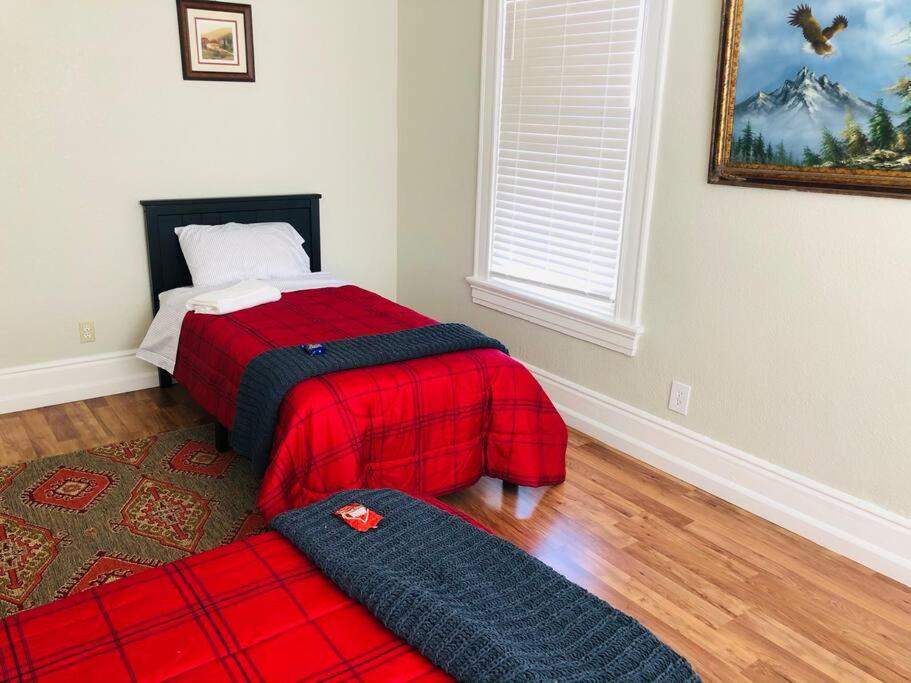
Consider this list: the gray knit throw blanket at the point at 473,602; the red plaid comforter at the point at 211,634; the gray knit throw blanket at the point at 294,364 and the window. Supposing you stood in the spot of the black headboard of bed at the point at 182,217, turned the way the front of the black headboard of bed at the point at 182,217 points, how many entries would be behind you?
0

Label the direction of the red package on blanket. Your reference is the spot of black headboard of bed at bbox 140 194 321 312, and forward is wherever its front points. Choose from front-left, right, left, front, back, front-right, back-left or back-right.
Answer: front-right

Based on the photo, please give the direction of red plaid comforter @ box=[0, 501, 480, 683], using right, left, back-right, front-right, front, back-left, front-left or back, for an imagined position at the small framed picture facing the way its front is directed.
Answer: front-right

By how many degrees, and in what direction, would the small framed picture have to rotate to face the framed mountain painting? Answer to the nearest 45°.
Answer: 0° — it already faces it

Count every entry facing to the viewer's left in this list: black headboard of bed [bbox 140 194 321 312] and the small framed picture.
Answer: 0

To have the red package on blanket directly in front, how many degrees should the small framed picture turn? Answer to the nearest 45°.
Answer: approximately 45° to its right

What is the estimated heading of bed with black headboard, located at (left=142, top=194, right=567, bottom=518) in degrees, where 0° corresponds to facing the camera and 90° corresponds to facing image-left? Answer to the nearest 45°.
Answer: approximately 315°

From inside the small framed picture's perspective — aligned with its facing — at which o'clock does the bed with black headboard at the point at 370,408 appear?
The bed with black headboard is roughly at 1 o'clock from the small framed picture.

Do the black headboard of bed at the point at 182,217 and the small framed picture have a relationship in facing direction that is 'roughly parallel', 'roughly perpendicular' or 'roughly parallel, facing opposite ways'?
roughly parallel

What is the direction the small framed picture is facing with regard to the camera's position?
facing the viewer and to the right of the viewer

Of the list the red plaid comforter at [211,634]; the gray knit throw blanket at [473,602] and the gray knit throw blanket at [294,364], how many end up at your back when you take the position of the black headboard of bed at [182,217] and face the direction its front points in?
0

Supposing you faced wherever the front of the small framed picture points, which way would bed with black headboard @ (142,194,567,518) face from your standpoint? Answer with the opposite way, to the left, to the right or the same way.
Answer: the same way

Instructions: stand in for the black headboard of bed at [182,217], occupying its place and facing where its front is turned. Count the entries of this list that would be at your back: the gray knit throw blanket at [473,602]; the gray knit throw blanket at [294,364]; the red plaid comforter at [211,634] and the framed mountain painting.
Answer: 0

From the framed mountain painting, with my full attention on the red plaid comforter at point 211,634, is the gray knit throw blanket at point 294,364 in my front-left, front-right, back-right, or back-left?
front-right
